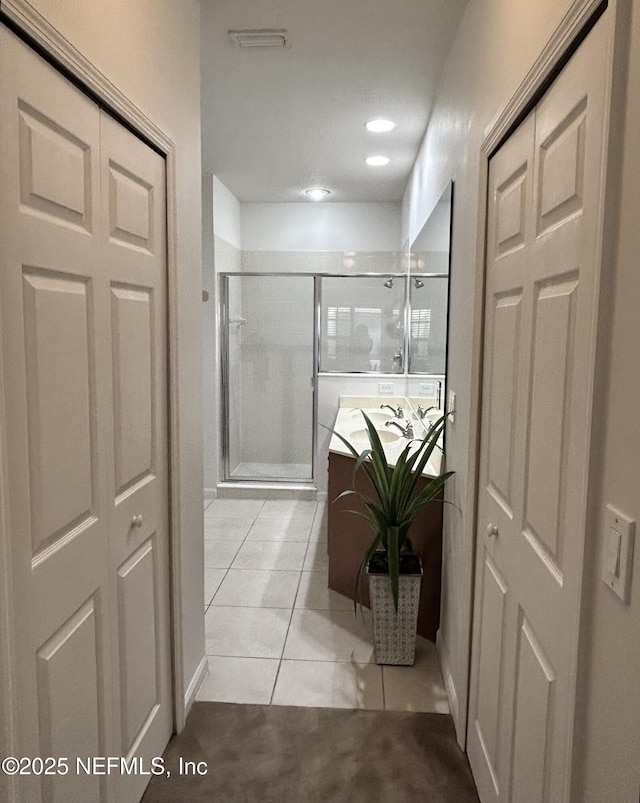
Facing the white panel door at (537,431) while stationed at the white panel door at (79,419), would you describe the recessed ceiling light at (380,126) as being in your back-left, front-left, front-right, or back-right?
front-left

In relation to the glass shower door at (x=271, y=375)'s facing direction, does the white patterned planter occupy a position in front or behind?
in front

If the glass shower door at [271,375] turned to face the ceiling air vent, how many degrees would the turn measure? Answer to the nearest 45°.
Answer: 0° — it already faces it

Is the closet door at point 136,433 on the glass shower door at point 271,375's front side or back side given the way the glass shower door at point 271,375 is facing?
on the front side

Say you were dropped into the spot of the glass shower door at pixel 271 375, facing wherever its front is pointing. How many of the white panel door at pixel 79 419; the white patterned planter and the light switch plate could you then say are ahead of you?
3

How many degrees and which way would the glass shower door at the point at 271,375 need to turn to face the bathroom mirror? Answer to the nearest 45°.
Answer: approximately 45° to its left

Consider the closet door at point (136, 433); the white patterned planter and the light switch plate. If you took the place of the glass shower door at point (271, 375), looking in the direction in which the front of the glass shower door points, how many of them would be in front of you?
3

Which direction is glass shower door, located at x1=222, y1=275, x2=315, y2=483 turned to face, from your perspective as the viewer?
facing the viewer

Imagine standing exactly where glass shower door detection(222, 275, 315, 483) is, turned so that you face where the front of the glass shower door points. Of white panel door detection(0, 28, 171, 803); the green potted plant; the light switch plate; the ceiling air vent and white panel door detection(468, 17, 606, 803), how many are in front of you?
5

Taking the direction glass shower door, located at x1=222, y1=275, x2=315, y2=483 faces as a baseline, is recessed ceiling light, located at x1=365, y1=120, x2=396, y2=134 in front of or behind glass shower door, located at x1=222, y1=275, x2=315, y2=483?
in front

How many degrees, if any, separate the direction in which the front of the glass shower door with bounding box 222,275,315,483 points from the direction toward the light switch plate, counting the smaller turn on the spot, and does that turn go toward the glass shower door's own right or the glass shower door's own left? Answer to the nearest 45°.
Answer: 0° — it already faces it
